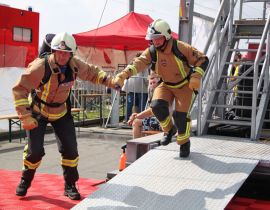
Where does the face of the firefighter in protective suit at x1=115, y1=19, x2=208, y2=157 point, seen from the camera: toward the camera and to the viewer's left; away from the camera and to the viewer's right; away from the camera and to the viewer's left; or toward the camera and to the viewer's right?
toward the camera and to the viewer's left

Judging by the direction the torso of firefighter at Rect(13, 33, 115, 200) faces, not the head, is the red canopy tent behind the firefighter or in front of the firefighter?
behind

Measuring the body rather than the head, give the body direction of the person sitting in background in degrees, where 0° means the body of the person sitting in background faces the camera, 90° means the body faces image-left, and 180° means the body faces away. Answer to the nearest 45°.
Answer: approximately 45°

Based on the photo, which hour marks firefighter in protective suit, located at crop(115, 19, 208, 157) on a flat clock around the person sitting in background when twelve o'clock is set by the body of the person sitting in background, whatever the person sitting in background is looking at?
The firefighter in protective suit is roughly at 10 o'clock from the person sitting in background.

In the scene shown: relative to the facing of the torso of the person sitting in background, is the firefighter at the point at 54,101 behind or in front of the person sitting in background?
in front

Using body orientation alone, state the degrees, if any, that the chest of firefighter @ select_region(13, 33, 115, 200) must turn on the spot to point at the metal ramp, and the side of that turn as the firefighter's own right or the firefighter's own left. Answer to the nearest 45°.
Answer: approximately 45° to the firefighter's own left

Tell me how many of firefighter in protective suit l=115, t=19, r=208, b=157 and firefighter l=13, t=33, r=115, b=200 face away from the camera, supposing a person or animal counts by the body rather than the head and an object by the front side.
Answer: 0

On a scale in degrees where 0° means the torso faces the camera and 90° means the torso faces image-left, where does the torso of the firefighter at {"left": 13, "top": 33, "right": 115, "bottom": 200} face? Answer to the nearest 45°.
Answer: approximately 0°

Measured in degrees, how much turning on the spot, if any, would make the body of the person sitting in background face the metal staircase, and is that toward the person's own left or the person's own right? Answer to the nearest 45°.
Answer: approximately 135° to the person's own left

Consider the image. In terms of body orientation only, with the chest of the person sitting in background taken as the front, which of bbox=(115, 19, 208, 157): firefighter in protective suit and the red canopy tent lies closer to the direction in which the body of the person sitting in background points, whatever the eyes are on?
the firefighter in protective suit
